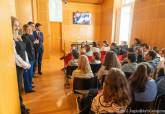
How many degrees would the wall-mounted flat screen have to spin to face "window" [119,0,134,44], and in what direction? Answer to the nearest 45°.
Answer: approximately 45° to its left

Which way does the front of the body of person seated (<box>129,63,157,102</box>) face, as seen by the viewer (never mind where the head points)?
away from the camera

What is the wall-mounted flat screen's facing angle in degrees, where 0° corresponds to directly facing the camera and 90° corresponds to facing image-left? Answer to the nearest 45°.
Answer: approximately 0°

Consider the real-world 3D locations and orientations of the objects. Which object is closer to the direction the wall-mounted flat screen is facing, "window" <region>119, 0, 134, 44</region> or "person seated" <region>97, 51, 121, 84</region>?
the person seated

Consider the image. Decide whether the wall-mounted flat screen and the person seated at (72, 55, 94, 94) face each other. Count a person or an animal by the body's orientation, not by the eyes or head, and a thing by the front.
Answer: yes

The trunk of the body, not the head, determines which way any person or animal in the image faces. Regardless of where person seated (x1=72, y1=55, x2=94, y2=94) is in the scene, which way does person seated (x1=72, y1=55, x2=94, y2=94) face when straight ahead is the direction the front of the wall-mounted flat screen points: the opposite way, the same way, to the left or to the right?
the opposite way

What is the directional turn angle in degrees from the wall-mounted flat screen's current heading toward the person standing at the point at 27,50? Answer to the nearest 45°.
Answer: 0° — it already faces them

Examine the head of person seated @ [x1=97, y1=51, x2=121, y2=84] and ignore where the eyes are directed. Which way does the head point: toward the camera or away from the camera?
away from the camera

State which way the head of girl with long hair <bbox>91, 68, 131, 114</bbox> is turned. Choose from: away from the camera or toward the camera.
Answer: away from the camera

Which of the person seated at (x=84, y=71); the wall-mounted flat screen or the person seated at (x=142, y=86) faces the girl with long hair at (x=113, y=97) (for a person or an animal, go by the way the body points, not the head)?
the wall-mounted flat screen

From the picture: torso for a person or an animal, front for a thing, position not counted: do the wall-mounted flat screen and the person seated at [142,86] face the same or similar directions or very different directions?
very different directions

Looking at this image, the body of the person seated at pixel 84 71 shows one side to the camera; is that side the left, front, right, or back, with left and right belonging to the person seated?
back

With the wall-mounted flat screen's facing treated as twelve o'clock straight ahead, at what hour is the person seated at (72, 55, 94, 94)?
The person seated is roughly at 12 o'clock from the wall-mounted flat screen.

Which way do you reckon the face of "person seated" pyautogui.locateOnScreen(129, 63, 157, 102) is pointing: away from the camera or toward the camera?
away from the camera
